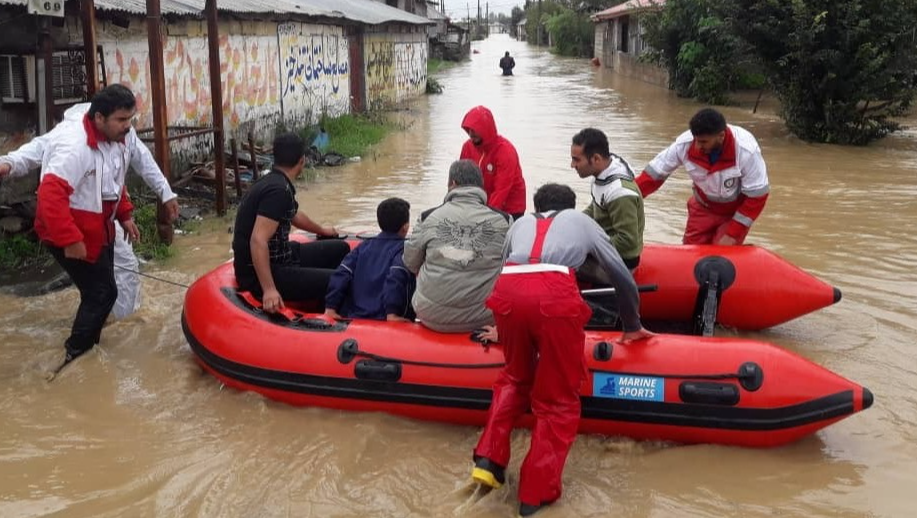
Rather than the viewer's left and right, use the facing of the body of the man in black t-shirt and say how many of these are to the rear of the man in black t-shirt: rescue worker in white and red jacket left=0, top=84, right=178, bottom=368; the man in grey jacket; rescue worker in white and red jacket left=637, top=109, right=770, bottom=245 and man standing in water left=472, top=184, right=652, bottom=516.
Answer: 1

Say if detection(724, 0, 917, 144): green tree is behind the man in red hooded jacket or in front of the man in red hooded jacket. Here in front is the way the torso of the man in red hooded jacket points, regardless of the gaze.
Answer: behind

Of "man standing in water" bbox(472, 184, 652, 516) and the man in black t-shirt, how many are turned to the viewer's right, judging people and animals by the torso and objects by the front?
1

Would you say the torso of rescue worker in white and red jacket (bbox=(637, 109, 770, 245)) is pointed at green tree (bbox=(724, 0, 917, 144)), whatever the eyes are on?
no

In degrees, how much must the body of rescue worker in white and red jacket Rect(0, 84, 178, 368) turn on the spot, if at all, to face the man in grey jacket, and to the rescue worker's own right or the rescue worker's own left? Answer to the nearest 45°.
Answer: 0° — they already face them

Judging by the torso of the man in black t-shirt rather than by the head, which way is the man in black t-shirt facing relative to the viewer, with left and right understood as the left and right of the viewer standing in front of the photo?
facing to the right of the viewer

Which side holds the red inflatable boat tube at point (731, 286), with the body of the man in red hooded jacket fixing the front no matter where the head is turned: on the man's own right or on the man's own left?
on the man's own left

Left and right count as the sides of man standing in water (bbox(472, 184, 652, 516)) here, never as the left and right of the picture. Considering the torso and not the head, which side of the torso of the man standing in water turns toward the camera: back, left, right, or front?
back

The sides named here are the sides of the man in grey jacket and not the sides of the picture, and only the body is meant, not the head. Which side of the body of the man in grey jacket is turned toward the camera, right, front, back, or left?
back

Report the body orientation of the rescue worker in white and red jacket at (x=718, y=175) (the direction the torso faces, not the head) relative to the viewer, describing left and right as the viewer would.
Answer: facing the viewer and to the left of the viewer

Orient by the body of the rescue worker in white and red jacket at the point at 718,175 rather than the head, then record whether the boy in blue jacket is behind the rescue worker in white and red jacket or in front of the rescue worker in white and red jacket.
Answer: in front
